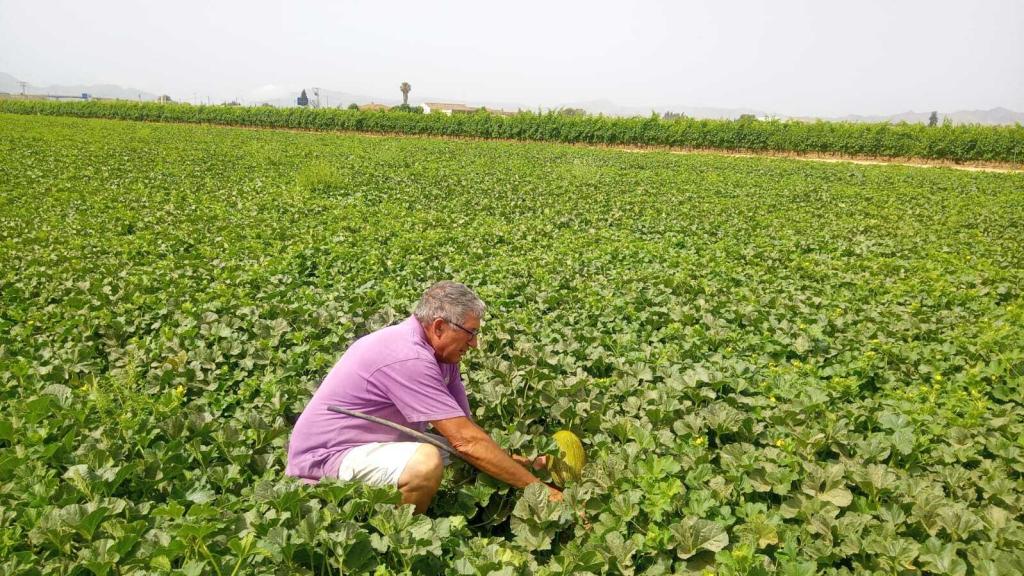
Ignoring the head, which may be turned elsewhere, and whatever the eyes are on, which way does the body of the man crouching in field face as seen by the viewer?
to the viewer's right

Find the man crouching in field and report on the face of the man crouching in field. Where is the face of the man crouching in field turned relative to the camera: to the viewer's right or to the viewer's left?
to the viewer's right

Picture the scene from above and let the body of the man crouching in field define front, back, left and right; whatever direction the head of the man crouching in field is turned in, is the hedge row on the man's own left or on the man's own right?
on the man's own left
